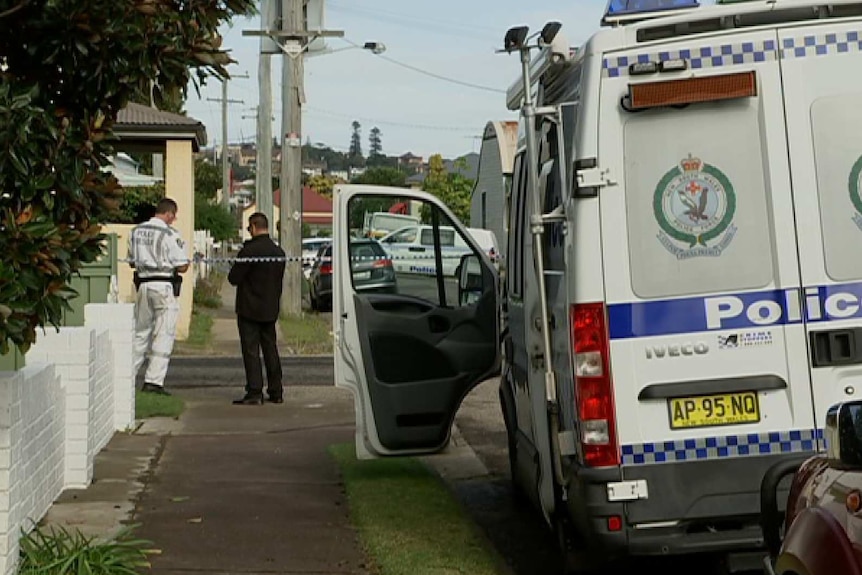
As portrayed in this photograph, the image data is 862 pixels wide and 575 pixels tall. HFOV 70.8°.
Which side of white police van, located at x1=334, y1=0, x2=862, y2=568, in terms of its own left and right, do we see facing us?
back

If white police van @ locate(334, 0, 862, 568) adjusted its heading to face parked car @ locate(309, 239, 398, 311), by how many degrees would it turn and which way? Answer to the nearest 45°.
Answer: approximately 45° to its left

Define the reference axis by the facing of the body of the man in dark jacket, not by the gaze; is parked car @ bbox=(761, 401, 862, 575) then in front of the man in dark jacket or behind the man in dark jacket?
behind

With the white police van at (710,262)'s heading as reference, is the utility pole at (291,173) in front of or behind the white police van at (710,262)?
in front

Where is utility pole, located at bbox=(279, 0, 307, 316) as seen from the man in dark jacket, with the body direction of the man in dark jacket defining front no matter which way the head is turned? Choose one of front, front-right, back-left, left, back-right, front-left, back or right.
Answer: front-right

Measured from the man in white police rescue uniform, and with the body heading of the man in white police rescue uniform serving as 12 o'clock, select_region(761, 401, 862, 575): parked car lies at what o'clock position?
The parked car is roughly at 4 o'clock from the man in white police rescue uniform.

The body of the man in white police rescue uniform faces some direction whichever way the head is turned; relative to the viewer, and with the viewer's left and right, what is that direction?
facing away from the viewer and to the right of the viewer

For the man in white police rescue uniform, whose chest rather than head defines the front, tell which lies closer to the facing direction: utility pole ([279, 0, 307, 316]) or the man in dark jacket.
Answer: the utility pole
